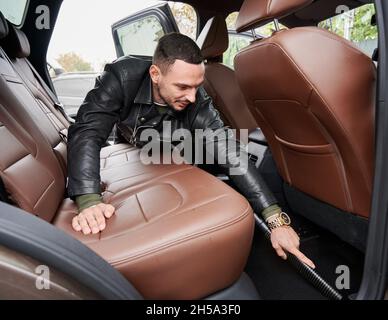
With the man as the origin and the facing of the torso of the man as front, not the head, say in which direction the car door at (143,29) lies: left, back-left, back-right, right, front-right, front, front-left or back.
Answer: back-left

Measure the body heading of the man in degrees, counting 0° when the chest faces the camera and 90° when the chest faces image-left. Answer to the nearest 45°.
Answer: approximately 315°

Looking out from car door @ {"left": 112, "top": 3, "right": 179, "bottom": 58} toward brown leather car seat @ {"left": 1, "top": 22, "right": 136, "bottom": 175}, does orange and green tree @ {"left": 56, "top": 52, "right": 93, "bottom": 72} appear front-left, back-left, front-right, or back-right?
back-right

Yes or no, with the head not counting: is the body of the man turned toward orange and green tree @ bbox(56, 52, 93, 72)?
no

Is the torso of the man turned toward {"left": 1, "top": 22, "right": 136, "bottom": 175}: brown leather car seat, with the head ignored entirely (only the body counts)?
no
